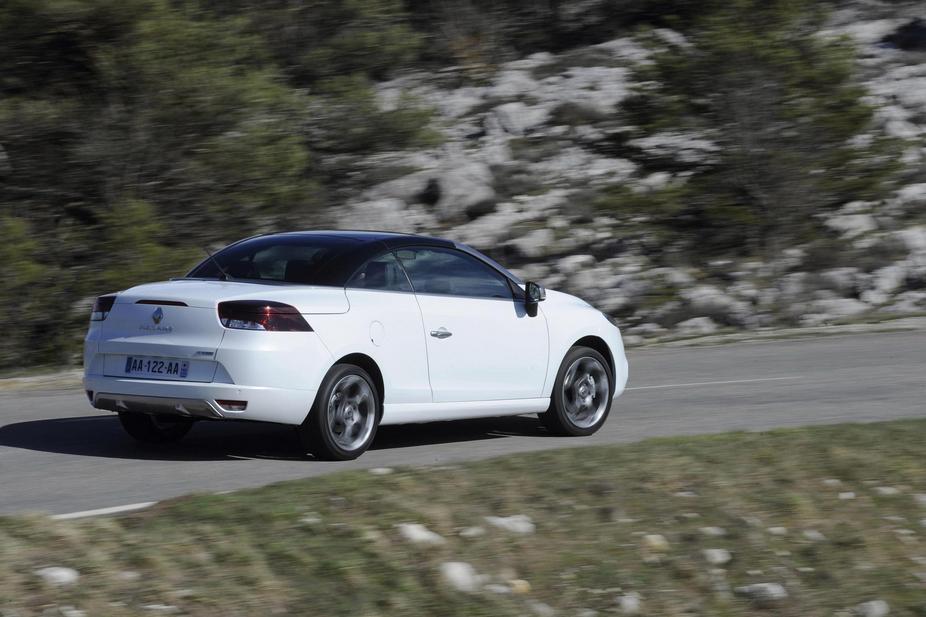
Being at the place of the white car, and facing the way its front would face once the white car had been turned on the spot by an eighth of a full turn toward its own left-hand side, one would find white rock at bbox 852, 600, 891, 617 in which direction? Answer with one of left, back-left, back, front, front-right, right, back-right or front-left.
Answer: back-right

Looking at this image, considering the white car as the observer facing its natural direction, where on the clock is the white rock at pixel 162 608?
The white rock is roughly at 5 o'clock from the white car.

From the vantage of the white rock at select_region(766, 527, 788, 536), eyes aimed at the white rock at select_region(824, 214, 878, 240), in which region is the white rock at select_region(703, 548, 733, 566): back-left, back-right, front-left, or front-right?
back-left

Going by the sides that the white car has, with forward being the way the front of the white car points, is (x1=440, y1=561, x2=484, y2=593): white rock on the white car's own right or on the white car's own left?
on the white car's own right

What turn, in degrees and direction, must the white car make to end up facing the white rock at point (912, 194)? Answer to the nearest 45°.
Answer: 0° — it already faces it

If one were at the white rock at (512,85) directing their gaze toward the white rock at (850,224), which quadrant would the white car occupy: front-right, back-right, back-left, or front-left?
front-right

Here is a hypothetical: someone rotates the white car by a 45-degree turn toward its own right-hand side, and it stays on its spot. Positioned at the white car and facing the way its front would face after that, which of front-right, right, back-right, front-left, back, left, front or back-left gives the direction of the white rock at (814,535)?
front-right

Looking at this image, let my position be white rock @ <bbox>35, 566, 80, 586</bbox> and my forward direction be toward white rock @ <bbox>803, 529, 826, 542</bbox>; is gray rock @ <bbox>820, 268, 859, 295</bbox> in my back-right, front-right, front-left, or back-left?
front-left

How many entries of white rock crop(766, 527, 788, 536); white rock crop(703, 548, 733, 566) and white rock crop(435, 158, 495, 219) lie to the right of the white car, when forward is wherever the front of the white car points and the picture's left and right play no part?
2

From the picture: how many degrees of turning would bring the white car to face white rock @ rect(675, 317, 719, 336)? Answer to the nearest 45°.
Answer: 0° — it already faces it

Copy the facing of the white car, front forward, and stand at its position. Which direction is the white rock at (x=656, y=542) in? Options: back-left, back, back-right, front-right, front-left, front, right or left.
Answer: right

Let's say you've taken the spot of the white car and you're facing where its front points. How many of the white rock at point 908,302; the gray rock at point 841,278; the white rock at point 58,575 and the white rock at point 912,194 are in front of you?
3

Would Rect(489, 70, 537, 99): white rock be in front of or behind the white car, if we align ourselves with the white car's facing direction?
in front

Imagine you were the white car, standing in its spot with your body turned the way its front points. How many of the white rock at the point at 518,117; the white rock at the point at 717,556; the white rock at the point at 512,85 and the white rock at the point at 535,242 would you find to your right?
1

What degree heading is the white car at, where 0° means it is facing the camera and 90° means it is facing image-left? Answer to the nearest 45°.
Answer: approximately 225°

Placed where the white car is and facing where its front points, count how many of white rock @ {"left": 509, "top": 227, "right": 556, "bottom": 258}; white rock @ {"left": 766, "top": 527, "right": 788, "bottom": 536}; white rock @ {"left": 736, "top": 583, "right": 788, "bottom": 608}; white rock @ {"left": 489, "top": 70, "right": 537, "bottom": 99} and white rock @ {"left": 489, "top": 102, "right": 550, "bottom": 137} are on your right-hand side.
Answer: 2

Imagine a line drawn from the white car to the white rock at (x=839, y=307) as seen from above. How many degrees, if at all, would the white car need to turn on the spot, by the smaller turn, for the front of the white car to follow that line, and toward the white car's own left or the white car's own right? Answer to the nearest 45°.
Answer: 0° — it already faces it

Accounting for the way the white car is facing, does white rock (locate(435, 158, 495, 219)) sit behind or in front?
in front
